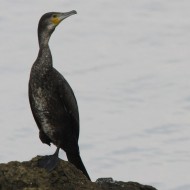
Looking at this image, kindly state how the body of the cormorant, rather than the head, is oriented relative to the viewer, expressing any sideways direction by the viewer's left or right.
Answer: facing the viewer and to the left of the viewer
